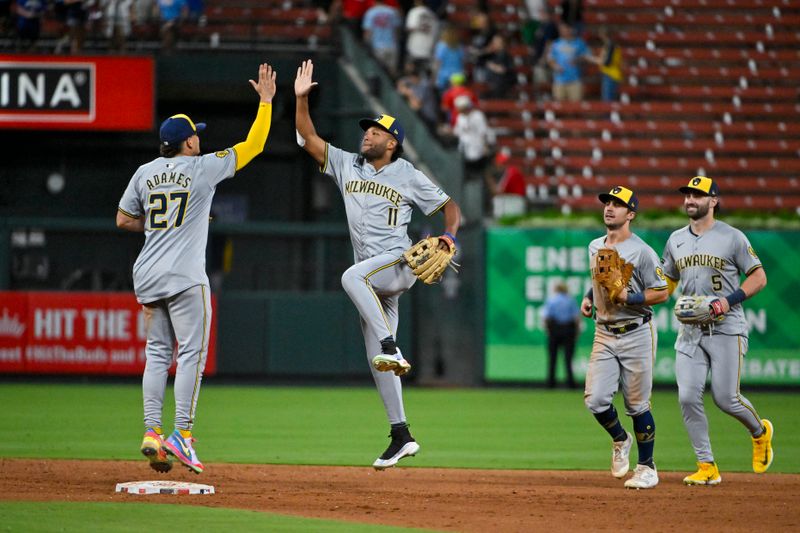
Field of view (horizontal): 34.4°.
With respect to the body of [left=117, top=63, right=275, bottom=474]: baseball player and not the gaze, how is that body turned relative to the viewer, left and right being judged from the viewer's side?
facing away from the viewer and to the right of the viewer

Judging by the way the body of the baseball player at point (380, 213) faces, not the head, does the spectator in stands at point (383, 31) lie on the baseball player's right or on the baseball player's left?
on the baseball player's right

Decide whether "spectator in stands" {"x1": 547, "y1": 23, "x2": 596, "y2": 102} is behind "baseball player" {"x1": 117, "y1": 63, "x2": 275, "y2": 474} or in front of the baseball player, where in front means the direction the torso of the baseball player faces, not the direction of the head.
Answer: in front

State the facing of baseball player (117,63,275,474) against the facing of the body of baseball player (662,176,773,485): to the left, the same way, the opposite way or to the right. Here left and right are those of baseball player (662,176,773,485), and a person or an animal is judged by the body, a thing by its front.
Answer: the opposite way

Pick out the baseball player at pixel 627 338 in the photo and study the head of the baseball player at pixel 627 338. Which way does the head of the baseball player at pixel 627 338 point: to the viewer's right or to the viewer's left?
to the viewer's left

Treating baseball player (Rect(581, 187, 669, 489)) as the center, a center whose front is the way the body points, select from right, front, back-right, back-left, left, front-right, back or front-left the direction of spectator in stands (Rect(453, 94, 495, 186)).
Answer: back-right

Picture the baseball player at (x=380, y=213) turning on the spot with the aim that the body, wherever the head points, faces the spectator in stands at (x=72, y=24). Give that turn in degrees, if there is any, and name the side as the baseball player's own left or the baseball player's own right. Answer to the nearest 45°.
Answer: approximately 135° to the baseball player's own right

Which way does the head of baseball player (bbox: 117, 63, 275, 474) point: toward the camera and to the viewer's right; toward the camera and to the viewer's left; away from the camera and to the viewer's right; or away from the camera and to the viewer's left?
away from the camera and to the viewer's right

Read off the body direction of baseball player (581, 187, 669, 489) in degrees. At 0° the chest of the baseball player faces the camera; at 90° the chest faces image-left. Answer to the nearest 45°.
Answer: approximately 45°

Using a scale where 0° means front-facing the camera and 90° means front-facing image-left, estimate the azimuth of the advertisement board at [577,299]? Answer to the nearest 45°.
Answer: approximately 0°

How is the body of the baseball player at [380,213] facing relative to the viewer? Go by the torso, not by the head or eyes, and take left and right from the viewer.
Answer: facing the viewer and to the left of the viewer

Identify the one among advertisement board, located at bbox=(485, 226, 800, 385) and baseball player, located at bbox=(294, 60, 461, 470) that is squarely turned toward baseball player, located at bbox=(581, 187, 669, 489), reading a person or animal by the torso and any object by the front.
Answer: the advertisement board
